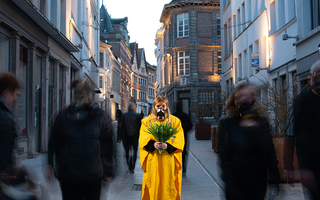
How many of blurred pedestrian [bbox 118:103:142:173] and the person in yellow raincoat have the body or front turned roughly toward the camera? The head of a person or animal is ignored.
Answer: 1

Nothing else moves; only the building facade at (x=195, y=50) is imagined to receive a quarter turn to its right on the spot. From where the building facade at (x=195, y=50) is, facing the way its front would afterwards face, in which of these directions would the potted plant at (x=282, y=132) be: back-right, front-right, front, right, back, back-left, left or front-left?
left

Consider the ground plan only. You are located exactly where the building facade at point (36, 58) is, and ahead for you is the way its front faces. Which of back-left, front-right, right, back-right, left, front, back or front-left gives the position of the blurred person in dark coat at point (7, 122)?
front-right

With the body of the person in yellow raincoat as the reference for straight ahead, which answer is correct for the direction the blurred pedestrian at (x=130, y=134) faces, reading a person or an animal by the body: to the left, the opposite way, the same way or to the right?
the opposite way

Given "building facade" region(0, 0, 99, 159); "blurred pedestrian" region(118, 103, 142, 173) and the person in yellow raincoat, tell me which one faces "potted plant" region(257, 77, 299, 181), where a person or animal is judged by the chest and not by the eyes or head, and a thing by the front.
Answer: the building facade

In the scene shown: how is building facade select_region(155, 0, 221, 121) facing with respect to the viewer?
toward the camera

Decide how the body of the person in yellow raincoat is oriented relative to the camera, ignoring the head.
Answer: toward the camera

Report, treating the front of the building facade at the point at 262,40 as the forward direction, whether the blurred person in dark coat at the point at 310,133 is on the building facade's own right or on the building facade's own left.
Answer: on the building facade's own left

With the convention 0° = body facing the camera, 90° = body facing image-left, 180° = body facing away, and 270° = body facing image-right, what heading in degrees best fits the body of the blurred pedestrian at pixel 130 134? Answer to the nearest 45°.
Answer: approximately 180°

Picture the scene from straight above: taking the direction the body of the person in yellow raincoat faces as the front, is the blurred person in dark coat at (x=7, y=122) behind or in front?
in front

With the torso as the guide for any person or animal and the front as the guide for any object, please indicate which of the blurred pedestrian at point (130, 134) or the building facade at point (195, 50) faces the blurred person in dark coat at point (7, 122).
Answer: the building facade

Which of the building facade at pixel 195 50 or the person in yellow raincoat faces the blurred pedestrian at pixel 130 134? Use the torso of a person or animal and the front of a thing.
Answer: the building facade
